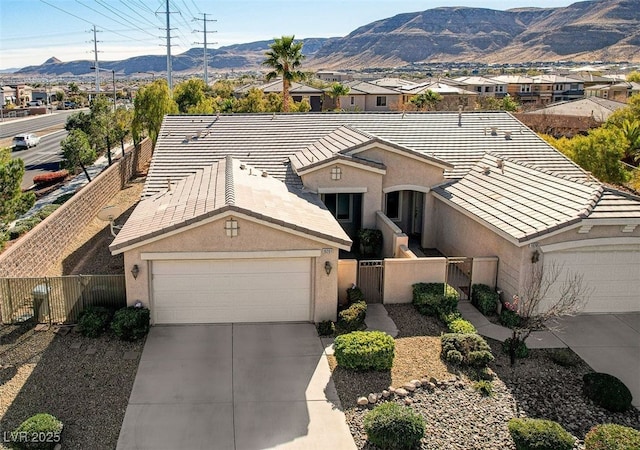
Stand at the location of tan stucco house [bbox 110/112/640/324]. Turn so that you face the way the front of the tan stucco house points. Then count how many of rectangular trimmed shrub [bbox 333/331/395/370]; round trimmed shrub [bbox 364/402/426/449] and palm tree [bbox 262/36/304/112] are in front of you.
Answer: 2

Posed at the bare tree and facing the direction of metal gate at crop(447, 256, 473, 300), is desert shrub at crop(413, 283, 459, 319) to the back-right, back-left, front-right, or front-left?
front-left

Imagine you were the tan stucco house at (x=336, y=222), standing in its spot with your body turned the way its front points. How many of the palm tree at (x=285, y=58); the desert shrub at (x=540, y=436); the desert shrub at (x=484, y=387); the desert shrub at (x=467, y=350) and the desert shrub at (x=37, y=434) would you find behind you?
1

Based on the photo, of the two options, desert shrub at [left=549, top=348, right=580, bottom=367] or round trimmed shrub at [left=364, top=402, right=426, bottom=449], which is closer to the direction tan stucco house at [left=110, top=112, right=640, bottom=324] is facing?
the round trimmed shrub

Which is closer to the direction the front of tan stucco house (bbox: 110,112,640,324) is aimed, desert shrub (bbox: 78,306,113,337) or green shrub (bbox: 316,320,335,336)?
the green shrub

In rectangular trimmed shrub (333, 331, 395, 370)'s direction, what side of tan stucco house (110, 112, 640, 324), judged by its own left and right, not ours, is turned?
front

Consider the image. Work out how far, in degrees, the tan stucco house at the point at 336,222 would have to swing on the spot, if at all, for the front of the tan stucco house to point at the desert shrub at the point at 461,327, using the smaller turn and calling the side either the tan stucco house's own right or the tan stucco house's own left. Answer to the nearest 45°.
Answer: approximately 45° to the tan stucco house's own left

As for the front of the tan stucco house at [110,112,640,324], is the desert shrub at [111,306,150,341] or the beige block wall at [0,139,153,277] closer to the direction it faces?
the desert shrub

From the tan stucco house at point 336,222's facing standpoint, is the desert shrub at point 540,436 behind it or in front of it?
in front

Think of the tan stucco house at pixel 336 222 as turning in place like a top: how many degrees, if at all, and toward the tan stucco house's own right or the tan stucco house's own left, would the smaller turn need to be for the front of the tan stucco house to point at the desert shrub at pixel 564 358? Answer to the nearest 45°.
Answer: approximately 45° to the tan stucco house's own left

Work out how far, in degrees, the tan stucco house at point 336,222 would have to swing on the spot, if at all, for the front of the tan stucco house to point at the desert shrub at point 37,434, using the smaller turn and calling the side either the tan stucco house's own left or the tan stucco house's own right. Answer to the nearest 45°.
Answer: approximately 45° to the tan stucco house's own right

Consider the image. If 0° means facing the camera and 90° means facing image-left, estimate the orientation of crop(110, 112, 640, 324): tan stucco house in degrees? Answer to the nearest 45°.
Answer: approximately 0°

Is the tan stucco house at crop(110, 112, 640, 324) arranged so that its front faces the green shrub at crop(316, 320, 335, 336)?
yes

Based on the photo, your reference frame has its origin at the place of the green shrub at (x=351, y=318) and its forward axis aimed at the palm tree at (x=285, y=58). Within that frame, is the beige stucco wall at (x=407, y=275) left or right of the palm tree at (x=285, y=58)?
right

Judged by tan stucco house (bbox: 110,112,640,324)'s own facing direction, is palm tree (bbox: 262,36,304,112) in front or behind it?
behind
